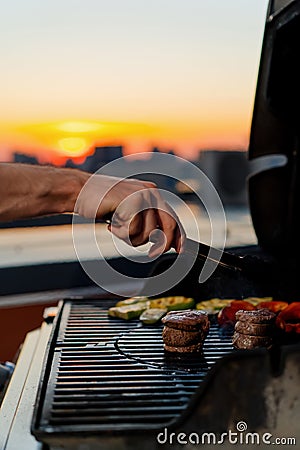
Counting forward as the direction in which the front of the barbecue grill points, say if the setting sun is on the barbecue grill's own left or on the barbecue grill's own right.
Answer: on the barbecue grill's own right
